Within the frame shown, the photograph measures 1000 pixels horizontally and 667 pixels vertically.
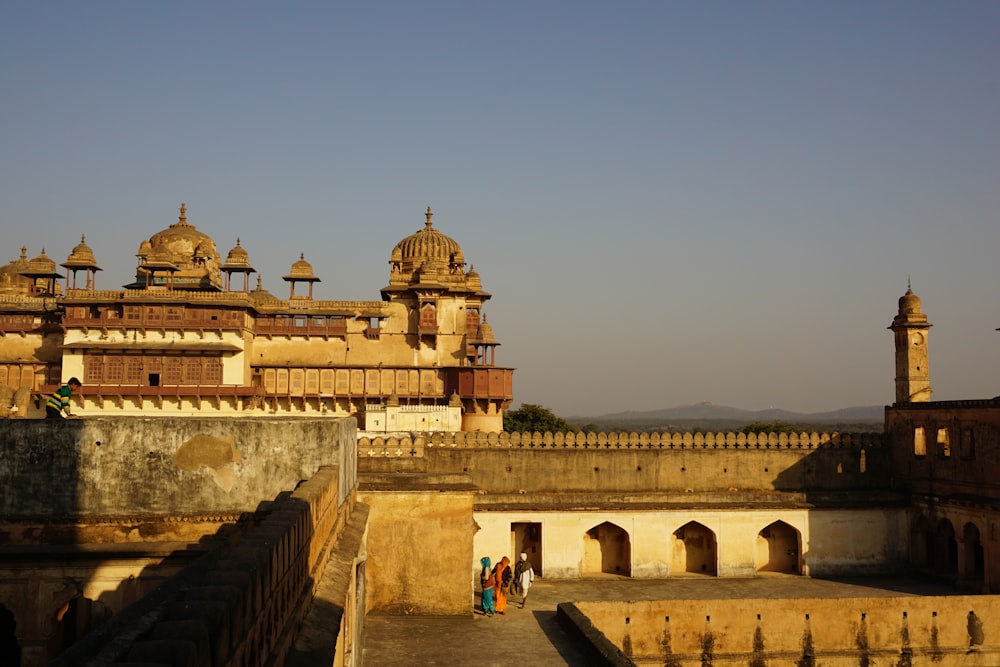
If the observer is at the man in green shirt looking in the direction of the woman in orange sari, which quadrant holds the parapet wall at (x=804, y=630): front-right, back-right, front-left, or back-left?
front-right

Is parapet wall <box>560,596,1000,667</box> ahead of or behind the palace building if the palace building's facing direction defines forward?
ahead

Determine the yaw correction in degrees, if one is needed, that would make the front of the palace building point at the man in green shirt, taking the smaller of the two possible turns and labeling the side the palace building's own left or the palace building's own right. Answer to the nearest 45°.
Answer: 0° — it already faces them

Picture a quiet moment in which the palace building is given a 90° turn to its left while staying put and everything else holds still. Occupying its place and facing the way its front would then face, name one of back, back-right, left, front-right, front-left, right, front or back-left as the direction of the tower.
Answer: front-right

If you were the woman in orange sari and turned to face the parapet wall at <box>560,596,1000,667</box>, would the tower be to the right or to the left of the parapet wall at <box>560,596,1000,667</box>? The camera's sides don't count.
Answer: left

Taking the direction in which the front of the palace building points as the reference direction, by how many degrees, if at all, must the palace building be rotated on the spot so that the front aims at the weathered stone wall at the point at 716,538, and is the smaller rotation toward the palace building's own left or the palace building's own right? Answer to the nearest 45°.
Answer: approximately 45° to the palace building's own left

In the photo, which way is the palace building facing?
toward the camera

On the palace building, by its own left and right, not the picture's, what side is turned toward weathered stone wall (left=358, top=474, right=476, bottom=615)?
front

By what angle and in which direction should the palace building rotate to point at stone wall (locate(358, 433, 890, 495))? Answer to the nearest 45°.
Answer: approximately 45° to its left

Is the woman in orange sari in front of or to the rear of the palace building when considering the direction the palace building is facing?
in front
